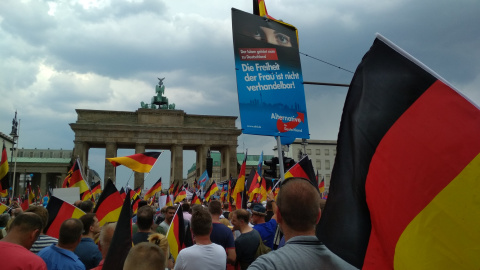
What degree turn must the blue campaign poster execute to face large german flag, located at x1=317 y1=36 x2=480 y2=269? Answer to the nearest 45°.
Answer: approximately 45° to its right

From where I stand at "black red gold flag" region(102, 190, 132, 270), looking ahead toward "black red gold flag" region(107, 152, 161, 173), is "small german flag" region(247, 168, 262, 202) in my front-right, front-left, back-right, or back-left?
front-right

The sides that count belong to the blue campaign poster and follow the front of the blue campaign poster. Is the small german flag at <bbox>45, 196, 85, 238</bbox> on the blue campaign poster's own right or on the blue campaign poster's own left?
on the blue campaign poster's own right

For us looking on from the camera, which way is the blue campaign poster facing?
facing the viewer and to the right of the viewer

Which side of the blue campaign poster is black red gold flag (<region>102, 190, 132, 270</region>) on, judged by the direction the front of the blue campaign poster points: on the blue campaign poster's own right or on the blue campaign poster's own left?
on the blue campaign poster's own right

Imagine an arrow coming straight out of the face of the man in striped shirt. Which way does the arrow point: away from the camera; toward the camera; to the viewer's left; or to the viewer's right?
away from the camera
